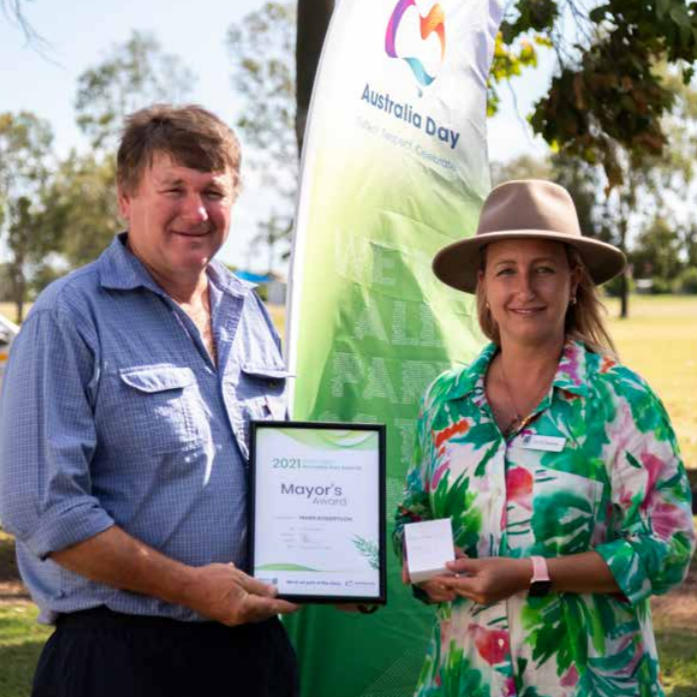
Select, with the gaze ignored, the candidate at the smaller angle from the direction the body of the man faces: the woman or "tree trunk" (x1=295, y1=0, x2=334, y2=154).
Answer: the woman

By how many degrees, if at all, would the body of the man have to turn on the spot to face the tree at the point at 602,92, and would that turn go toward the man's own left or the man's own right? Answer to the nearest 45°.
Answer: approximately 90° to the man's own left

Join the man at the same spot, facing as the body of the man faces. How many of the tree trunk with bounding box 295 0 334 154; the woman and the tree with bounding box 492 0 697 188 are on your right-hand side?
0

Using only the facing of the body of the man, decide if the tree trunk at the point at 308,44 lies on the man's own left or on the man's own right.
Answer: on the man's own left

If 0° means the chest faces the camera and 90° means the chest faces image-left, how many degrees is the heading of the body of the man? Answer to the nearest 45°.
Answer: approximately 315°

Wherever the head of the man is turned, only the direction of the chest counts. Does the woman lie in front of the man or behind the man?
in front

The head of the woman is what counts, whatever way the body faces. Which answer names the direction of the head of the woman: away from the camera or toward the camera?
toward the camera
